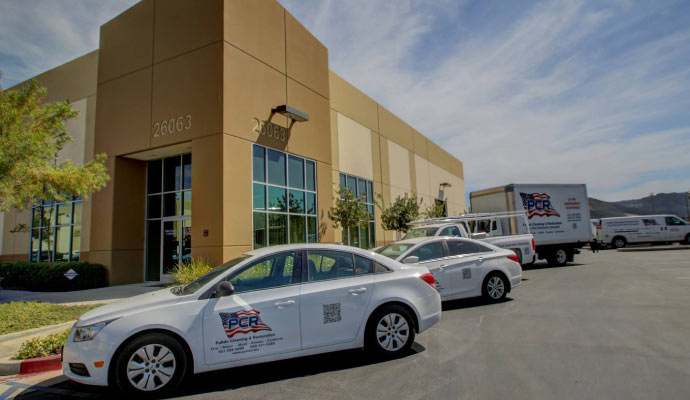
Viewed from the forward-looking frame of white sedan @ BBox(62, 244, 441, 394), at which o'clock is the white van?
The white van is roughly at 5 o'clock from the white sedan.

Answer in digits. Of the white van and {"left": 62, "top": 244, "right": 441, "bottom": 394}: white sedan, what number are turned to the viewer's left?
1

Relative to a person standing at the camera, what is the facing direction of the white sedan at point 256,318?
facing to the left of the viewer

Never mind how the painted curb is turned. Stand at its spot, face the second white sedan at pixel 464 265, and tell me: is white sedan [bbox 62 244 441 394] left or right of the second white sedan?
right

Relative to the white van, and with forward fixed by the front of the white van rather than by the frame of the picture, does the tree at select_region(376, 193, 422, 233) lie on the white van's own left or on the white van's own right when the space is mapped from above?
on the white van's own right

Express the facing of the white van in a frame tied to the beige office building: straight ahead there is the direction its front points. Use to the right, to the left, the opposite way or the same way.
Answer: to the left

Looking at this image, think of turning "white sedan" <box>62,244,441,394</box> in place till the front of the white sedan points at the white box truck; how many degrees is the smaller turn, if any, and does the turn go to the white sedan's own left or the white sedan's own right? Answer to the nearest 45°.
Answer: approximately 135° to the white sedan's own right

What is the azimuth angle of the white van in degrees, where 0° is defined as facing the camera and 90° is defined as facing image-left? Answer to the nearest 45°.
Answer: approximately 270°

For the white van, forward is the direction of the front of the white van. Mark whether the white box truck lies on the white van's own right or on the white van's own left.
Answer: on the white van's own right
